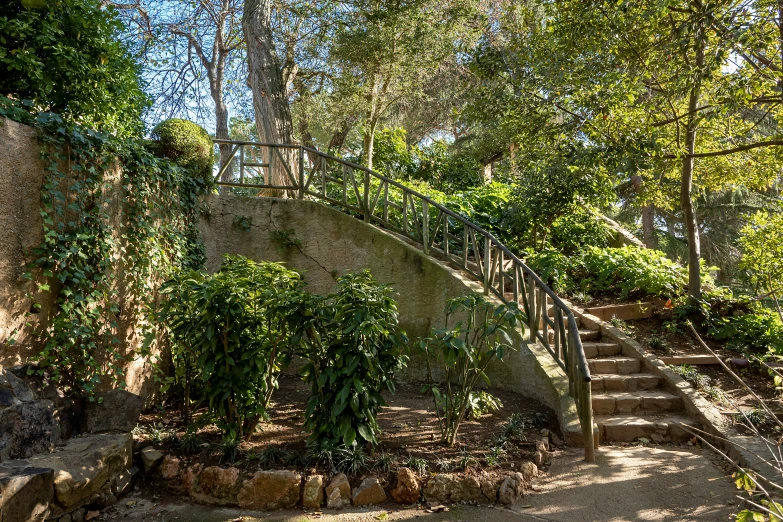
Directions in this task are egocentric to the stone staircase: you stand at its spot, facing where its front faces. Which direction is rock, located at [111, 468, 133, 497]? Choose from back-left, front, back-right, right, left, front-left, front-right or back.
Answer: front-right

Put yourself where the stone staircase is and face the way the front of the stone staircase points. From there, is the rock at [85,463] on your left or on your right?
on your right

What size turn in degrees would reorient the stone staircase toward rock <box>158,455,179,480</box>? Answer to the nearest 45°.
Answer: approximately 45° to its right

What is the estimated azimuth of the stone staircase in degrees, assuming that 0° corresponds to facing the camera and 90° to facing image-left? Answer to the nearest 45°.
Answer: approximately 0°

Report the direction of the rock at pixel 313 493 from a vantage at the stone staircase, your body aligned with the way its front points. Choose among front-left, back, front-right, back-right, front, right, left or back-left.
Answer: front-right

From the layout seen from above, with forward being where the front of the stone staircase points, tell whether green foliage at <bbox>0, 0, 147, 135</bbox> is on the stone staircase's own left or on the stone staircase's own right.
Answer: on the stone staircase's own right

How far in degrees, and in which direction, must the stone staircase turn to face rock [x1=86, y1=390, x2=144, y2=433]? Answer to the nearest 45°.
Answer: approximately 45° to its right

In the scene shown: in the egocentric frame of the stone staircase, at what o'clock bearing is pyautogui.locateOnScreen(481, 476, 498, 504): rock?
The rock is roughly at 1 o'clock from the stone staircase.
